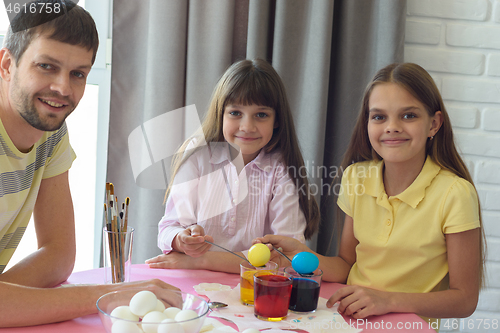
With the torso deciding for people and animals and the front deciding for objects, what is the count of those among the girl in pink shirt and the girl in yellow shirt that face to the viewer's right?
0

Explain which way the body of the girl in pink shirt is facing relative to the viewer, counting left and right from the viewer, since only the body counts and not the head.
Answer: facing the viewer

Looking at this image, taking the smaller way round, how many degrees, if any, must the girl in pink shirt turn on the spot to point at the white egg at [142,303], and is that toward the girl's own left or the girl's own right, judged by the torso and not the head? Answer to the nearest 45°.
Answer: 0° — they already face it

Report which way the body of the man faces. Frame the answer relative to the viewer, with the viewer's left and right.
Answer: facing the viewer and to the right of the viewer

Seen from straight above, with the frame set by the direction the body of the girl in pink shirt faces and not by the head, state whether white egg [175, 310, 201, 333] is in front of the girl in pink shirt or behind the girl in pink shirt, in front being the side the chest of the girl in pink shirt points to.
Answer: in front

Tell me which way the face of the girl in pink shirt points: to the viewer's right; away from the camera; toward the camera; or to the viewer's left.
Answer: toward the camera

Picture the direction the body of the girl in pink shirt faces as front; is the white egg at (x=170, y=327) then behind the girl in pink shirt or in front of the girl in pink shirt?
in front

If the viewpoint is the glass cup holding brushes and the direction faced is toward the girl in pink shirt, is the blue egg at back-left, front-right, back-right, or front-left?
front-right

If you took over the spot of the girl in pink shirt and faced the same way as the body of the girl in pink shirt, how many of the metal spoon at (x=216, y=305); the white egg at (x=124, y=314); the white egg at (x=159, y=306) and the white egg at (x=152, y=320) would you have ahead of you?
4

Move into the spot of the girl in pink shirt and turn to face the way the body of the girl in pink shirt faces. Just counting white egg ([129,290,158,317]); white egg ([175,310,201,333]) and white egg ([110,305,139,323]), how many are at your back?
0

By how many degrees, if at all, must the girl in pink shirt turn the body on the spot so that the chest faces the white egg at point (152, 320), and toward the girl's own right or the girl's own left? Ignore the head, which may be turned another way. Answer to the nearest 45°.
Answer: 0° — they already face it
